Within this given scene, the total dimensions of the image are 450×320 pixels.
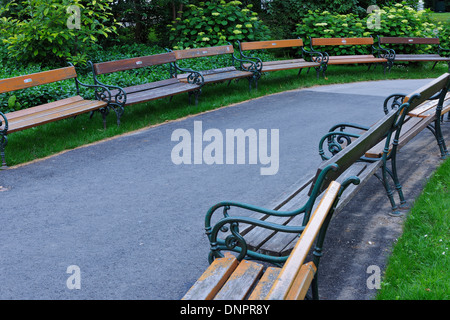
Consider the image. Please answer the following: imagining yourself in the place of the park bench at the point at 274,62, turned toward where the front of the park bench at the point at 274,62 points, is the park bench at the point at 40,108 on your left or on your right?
on your right

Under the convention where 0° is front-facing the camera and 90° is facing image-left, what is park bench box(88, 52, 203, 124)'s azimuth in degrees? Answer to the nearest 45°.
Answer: approximately 315°

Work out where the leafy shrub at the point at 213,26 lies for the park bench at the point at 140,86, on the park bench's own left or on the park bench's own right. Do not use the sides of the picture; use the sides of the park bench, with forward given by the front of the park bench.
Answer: on the park bench's own left

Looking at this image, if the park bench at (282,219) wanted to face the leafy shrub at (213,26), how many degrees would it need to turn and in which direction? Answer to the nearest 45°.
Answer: approximately 45° to its right

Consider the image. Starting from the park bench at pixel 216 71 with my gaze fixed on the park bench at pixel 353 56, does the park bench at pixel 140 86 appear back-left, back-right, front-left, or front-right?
back-right

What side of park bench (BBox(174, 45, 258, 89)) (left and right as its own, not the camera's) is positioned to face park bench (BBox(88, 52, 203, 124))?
right

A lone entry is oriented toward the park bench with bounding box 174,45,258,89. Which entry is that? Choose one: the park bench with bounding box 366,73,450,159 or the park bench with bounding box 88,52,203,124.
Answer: the park bench with bounding box 366,73,450,159

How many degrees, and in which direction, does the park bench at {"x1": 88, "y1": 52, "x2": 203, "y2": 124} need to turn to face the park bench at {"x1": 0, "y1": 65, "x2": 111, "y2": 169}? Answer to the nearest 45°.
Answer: approximately 90° to its right

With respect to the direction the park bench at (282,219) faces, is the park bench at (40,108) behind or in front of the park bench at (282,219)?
in front

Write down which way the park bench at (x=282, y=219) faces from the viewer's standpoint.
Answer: facing away from the viewer and to the left of the viewer

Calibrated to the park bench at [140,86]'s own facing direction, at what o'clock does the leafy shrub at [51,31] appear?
The leafy shrub is roughly at 6 o'clock from the park bench.

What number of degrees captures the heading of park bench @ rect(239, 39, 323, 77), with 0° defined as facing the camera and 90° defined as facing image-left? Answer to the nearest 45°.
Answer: approximately 315°

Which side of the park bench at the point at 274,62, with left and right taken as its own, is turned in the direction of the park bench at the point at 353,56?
left
